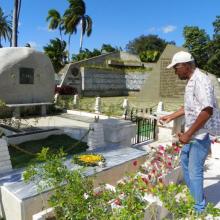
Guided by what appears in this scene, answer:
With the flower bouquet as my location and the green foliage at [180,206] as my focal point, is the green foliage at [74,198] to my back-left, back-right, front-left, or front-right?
front-right

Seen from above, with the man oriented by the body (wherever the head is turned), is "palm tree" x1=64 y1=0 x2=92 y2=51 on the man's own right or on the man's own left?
on the man's own right

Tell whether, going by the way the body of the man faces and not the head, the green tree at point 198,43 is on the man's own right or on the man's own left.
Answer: on the man's own right

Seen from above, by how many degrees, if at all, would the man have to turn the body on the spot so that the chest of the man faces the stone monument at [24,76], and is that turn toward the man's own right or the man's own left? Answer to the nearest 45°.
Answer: approximately 45° to the man's own right

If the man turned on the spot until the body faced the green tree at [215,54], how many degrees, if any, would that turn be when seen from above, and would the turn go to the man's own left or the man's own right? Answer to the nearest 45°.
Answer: approximately 90° to the man's own right

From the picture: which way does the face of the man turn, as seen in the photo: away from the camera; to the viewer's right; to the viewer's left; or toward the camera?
to the viewer's left

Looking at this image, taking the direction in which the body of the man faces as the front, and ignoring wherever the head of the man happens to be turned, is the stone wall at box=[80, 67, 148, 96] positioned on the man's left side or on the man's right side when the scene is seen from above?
on the man's right side

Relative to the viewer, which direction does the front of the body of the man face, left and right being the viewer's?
facing to the left of the viewer

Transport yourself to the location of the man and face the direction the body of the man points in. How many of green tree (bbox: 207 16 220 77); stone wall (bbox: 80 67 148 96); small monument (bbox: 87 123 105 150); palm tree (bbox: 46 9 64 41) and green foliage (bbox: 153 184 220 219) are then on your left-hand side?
1

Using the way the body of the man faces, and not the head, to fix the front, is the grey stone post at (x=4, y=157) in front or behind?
in front

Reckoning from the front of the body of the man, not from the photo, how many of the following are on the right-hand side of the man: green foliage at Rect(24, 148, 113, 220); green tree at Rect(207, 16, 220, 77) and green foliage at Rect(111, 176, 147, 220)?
1

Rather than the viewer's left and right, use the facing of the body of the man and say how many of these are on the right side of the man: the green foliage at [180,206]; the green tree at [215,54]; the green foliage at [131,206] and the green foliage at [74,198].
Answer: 1

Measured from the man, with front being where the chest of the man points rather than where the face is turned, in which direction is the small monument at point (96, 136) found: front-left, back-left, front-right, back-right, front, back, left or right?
front-right

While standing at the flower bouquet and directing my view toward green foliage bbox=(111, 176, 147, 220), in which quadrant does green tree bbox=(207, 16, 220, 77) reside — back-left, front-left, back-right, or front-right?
back-left

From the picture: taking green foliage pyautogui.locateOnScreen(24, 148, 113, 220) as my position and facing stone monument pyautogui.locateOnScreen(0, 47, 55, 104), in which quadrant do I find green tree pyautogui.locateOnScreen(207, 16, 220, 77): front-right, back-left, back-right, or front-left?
front-right
